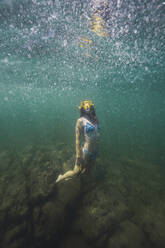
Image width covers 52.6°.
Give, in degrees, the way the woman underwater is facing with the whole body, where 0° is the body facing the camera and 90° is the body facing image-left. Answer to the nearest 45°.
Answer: approximately 315°
